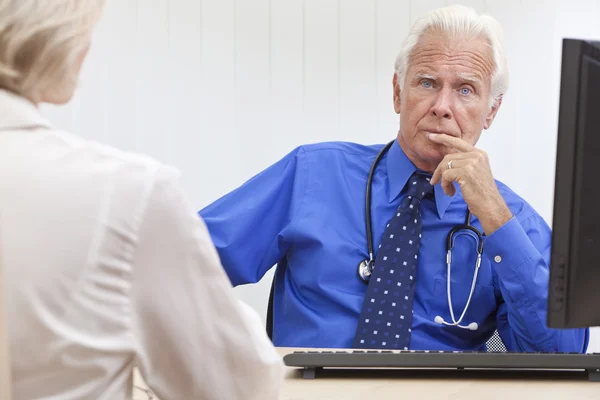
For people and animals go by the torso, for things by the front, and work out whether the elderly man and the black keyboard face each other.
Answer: yes

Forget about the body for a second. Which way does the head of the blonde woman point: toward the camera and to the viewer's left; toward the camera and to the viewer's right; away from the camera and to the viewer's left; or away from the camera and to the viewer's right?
away from the camera and to the viewer's right

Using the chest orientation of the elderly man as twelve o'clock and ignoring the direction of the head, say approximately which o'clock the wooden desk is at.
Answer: The wooden desk is roughly at 12 o'clock from the elderly man.

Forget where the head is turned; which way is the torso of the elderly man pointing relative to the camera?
toward the camera

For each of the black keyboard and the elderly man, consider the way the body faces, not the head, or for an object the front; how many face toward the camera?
1

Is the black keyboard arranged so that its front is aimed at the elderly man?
yes

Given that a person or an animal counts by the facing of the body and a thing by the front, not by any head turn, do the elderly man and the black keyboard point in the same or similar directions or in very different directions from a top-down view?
very different directions

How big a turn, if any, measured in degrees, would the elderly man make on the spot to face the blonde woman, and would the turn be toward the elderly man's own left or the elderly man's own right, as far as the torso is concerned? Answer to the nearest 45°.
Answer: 0° — they already face them

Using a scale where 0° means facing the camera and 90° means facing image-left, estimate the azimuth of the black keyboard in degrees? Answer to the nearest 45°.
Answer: approximately 180°

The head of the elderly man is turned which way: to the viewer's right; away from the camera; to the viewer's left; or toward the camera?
toward the camera

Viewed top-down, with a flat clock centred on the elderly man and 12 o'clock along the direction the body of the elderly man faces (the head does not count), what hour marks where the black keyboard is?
The black keyboard is roughly at 12 o'clock from the elderly man.

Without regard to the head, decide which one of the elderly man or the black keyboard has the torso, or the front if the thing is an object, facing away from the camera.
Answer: the black keyboard

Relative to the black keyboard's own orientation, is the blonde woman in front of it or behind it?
behind
